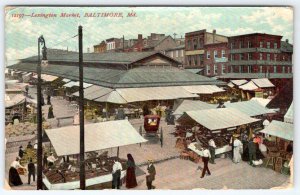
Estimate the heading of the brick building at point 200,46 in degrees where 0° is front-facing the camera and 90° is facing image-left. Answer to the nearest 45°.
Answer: approximately 45°
